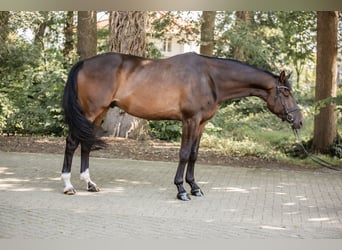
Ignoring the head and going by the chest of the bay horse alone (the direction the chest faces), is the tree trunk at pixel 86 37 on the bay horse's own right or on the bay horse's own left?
on the bay horse's own left

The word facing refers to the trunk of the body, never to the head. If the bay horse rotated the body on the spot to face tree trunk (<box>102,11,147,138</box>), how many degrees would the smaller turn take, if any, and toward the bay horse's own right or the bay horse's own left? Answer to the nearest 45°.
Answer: approximately 90° to the bay horse's own left

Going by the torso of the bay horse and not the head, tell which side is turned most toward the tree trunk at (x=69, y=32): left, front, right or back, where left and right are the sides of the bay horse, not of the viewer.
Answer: left

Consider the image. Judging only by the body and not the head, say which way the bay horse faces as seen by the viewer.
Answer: to the viewer's right

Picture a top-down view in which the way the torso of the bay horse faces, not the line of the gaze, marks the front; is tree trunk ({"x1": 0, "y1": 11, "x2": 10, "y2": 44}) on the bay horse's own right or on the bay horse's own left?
on the bay horse's own left

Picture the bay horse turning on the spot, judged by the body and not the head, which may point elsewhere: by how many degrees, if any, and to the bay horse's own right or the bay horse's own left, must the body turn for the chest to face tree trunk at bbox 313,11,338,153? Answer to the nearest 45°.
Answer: approximately 45° to the bay horse's own left

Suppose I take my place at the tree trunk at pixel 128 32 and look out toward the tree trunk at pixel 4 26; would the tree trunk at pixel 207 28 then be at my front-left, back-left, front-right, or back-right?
back-right

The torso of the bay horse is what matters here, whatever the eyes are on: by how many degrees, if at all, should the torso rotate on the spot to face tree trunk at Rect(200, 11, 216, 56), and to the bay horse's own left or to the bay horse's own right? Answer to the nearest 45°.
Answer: approximately 90° to the bay horse's own left

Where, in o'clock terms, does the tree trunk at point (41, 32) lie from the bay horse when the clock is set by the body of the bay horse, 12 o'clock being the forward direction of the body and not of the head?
The tree trunk is roughly at 8 o'clock from the bay horse.
